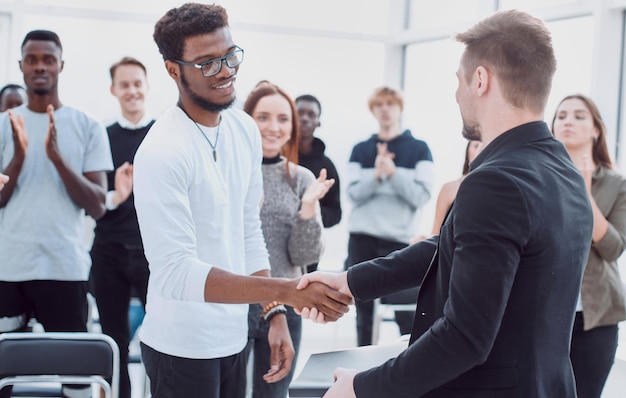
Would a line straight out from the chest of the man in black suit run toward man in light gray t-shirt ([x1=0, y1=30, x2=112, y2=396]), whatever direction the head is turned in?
yes

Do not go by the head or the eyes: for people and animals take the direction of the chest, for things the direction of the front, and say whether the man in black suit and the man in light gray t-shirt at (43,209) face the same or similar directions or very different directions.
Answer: very different directions

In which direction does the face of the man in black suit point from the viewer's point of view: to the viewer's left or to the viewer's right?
to the viewer's left

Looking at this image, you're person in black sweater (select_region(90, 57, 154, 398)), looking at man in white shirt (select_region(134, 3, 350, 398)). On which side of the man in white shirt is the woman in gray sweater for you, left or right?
left

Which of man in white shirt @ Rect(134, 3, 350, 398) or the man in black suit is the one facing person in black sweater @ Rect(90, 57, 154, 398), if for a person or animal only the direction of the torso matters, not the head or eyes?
the man in black suit

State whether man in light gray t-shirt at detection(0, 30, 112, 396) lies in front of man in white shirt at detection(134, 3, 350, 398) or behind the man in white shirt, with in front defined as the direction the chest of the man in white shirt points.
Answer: behind

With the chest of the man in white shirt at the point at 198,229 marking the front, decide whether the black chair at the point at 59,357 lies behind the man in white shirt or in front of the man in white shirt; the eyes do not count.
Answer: behind

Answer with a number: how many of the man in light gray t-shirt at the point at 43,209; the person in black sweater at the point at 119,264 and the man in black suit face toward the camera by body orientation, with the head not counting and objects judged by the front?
2

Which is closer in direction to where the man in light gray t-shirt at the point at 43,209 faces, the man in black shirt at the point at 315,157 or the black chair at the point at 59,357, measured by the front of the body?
the black chair

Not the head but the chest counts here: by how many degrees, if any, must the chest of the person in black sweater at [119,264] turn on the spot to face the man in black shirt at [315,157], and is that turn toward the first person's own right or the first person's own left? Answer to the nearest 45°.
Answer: approximately 90° to the first person's own left

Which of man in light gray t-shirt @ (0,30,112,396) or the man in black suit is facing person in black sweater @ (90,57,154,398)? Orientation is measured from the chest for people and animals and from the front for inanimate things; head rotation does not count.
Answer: the man in black suit

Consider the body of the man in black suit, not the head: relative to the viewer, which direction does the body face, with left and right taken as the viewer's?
facing away from the viewer and to the left of the viewer

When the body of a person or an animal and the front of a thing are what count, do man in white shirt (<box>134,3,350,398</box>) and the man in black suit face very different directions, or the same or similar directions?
very different directions

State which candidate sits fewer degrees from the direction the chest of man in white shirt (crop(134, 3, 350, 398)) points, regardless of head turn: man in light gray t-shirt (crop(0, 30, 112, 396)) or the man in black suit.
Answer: the man in black suit
